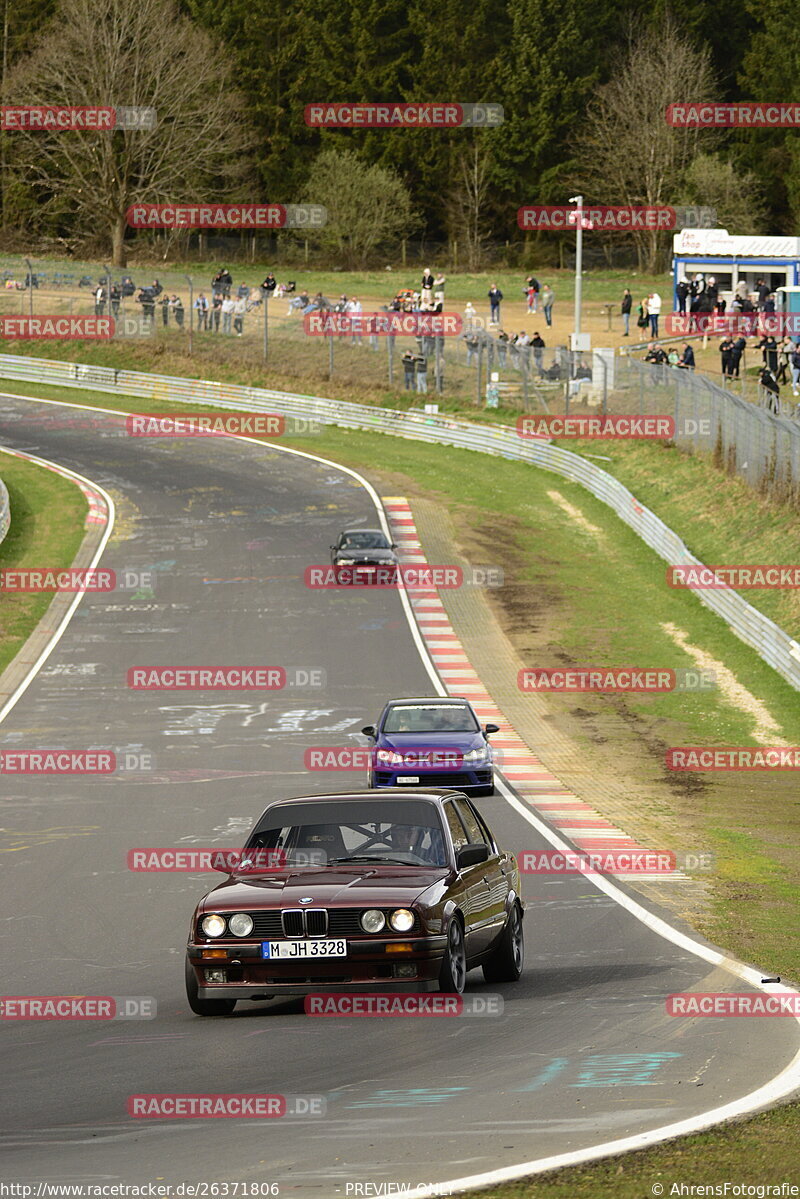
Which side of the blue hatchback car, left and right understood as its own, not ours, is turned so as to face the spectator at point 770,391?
back

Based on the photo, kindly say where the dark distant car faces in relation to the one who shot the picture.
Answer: facing the viewer

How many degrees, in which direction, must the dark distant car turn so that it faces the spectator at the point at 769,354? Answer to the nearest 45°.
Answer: approximately 135° to its left

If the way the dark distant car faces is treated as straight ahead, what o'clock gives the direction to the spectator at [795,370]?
The spectator is roughly at 8 o'clock from the dark distant car.

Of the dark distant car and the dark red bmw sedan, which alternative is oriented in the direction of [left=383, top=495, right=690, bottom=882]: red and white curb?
the dark distant car

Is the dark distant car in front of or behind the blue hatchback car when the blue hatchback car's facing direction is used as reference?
behind

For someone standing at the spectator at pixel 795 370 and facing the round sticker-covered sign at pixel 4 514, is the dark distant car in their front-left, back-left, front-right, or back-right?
front-left

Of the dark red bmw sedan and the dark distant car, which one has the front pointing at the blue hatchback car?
the dark distant car

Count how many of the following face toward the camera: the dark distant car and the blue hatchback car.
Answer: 2

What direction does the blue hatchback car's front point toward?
toward the camera

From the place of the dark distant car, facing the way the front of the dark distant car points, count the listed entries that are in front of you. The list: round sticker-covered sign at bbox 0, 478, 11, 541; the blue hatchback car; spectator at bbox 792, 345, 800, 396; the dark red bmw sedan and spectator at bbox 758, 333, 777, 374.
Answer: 2

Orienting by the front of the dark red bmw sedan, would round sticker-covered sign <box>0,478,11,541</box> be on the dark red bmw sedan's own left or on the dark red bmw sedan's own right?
on the dark red bmw sedan's own right

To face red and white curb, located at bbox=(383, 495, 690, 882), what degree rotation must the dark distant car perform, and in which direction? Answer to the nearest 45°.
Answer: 0° — it already faces it

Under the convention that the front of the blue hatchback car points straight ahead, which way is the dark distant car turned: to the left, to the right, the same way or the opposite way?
the same way
